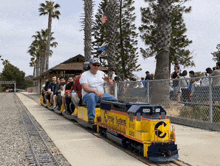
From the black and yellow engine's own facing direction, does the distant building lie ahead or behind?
behind

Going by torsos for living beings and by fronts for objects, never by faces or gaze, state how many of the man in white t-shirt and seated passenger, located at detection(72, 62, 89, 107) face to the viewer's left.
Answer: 0

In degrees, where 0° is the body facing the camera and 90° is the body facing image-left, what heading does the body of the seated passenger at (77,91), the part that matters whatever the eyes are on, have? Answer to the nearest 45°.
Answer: approximately 315°

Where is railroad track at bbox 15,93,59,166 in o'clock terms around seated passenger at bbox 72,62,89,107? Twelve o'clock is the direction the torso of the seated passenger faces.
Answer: The railroad track is roughly at 2 o'clock from the seated passenger.

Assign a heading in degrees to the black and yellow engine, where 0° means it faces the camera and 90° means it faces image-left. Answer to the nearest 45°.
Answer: approximately 315°

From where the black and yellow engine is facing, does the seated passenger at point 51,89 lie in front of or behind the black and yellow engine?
behind

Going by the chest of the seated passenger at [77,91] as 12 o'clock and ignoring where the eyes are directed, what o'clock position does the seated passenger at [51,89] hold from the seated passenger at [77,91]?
the seated passenger at [51,89] is roughly at 7 o'clock from the seated passenger at [77,91].
